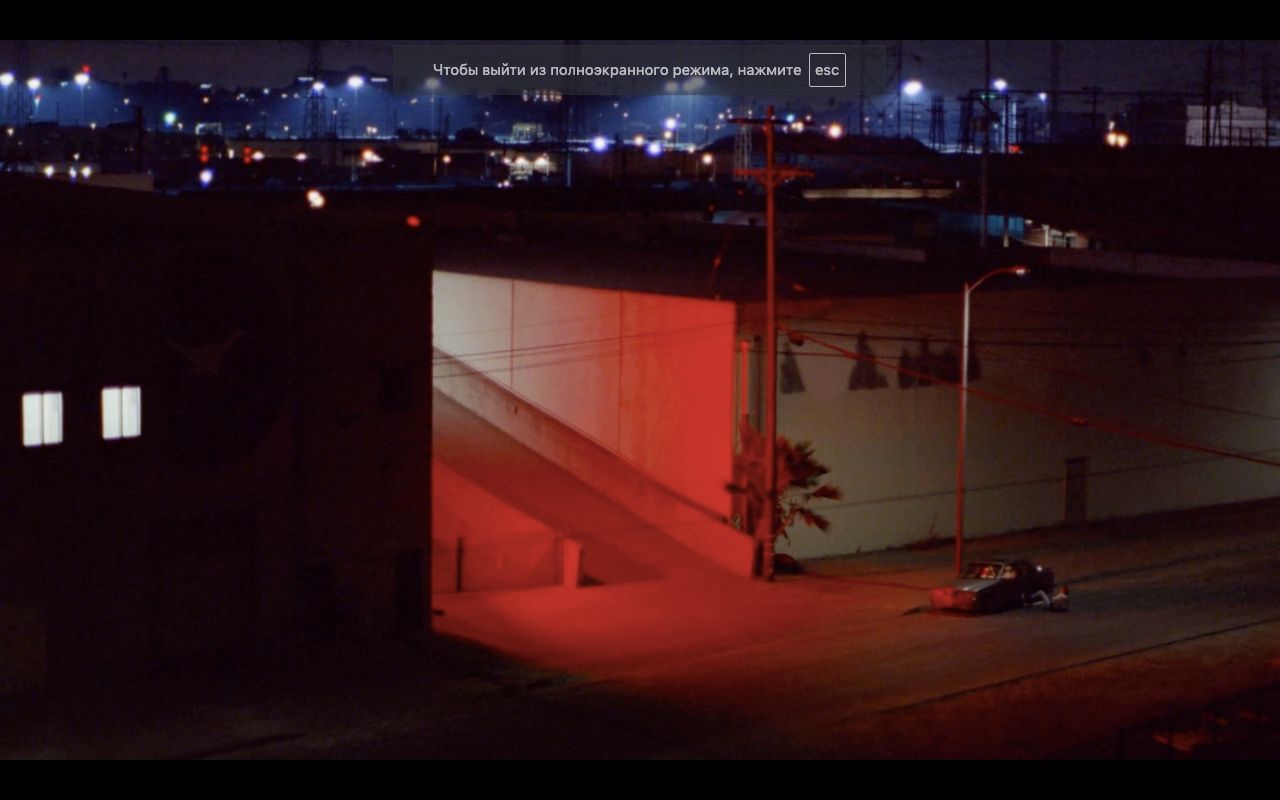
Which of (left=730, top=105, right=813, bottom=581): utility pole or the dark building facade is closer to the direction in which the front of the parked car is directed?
the dark building facade

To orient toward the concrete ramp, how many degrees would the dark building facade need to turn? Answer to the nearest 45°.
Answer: approximately 90° to its left

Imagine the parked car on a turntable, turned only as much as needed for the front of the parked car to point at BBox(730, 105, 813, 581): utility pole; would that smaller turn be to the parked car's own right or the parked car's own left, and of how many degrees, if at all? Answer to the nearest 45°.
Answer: approximately 45° to the parked car's own right

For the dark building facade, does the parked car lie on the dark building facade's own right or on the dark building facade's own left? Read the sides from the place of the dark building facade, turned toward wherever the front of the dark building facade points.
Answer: on the dark building facade's own left

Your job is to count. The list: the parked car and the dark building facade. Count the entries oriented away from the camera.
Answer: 0

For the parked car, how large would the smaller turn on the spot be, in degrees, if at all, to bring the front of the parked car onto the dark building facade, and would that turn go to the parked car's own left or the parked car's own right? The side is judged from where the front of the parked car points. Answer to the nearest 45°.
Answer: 0° — it already faces it

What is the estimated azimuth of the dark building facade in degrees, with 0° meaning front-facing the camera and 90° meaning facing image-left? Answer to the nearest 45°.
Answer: approximately 315°

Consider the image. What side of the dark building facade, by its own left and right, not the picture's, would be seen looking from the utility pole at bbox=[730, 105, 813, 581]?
left

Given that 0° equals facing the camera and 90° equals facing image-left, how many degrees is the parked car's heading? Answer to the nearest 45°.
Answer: approximately 45°
